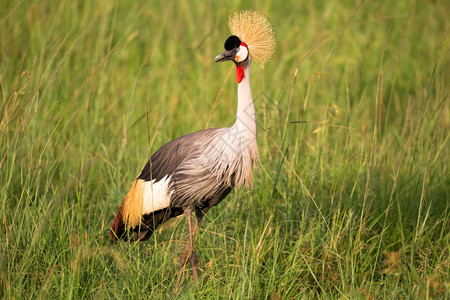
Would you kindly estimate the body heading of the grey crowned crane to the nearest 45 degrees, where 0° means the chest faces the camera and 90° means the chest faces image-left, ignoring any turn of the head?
approximately 270°
